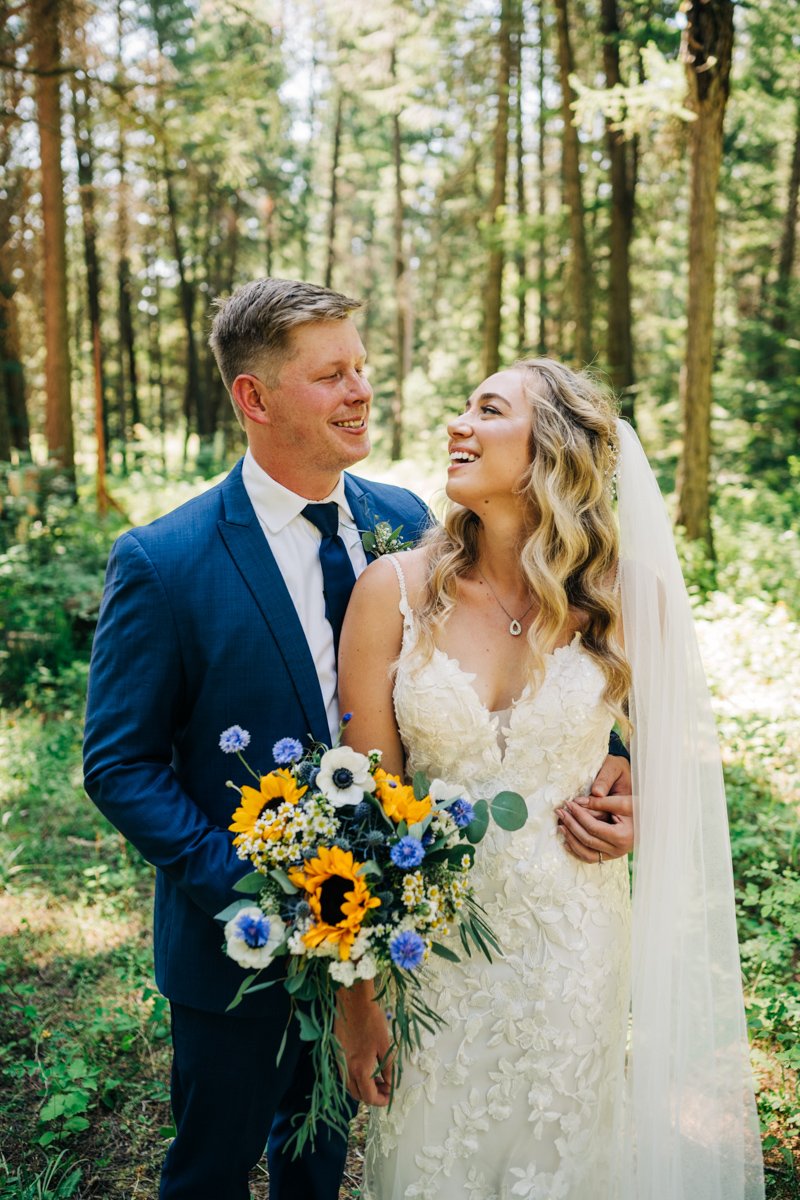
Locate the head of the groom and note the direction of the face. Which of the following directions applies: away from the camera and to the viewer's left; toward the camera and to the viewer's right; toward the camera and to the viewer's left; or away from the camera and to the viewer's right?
toward the camera and to the viewer's right

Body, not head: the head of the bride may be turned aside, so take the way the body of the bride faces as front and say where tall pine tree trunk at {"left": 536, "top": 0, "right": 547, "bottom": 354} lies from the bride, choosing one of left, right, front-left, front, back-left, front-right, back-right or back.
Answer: back

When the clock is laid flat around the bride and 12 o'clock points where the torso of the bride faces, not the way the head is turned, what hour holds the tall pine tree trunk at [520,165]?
The tall pine tree trunk is roughly at 6 o'clock from the bride.

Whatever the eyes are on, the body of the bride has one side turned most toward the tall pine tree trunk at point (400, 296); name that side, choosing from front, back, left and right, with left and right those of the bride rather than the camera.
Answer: back

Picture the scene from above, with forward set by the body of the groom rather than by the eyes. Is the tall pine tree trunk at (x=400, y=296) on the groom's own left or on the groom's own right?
on the groom's own left

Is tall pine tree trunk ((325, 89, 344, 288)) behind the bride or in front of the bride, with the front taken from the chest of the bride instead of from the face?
behind

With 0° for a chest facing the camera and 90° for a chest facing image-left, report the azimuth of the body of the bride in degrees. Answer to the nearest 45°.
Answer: approximately 0°

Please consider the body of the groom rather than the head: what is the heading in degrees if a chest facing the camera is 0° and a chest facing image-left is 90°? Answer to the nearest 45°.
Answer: approximately 315°
